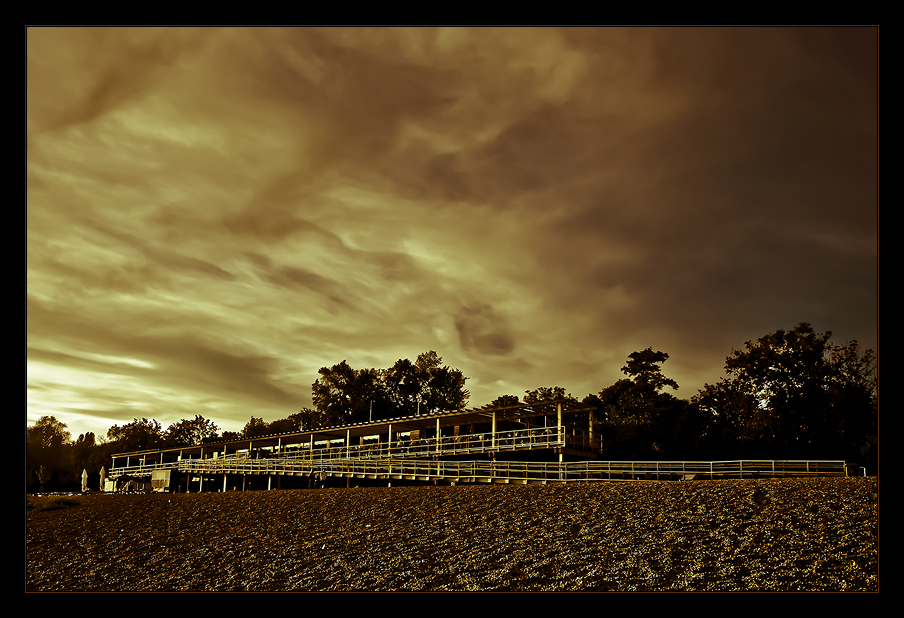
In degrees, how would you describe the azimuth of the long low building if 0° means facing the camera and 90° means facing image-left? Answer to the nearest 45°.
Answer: approximately 45°
